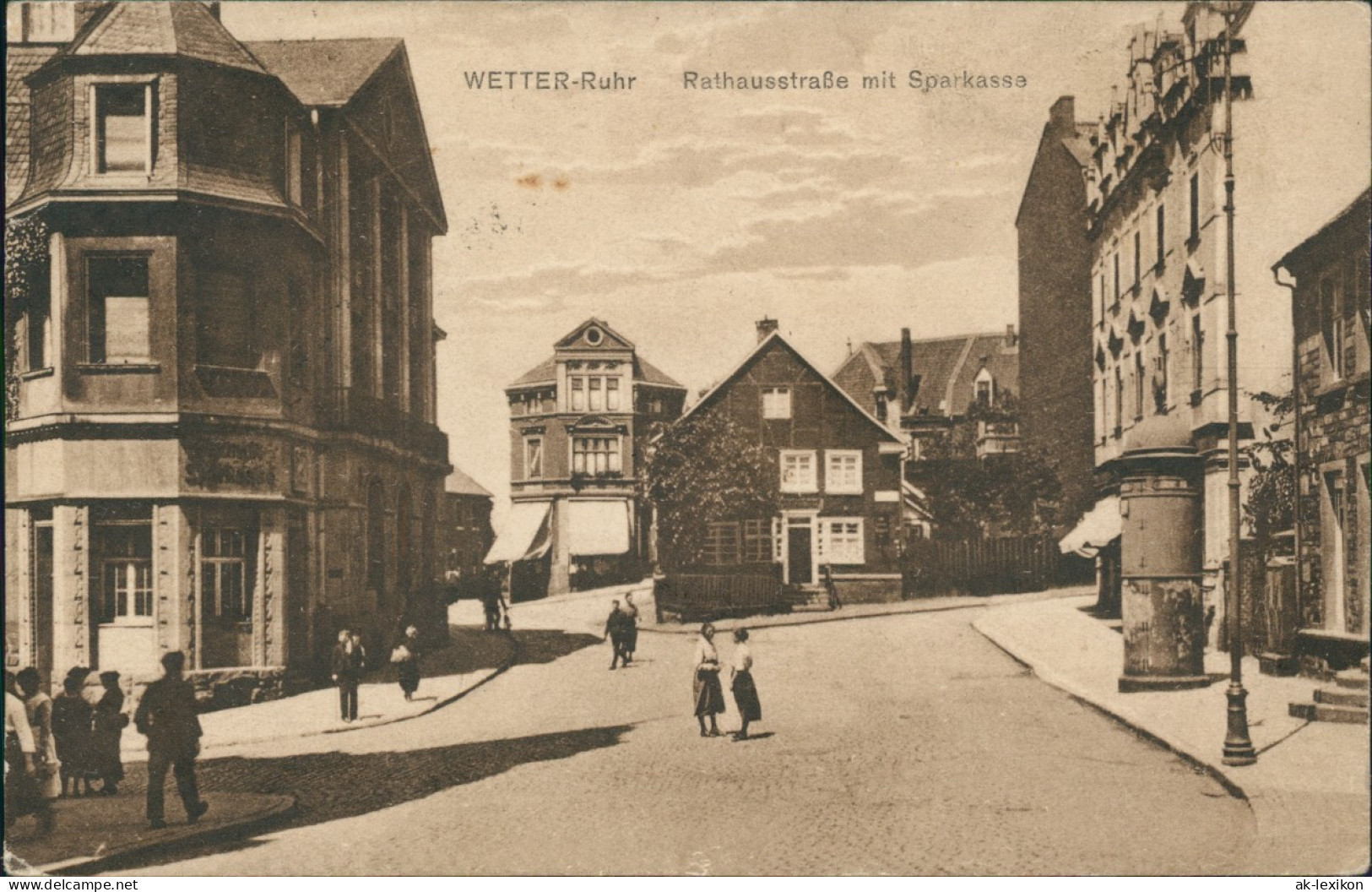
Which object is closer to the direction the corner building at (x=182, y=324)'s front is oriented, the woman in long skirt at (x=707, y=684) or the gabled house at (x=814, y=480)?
the woman in long skirt

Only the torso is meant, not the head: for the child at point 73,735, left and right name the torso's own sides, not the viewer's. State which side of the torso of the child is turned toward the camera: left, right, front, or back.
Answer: back

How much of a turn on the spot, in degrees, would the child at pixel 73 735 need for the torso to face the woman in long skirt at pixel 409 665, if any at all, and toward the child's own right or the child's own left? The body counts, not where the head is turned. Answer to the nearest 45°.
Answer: approximately 45° to the child's own right

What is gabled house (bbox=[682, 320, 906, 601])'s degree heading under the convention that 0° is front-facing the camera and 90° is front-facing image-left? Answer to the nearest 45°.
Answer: approximately 0°

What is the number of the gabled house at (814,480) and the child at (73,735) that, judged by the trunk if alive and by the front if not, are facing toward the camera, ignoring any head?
1

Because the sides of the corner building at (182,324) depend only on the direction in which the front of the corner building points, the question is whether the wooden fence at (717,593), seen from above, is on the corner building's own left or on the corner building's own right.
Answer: on the corner building's own left

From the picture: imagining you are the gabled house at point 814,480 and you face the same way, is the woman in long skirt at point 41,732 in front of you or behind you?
in front
